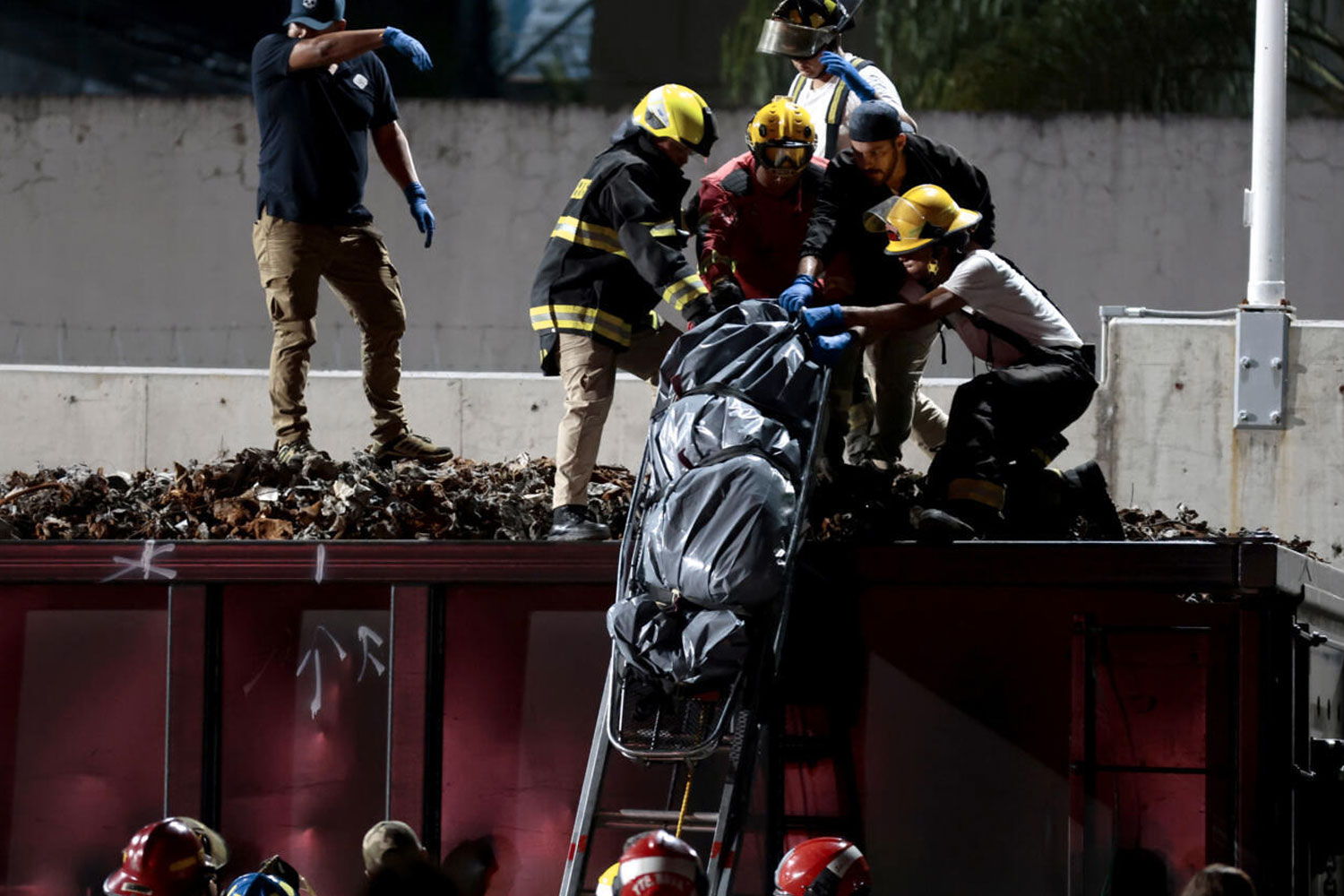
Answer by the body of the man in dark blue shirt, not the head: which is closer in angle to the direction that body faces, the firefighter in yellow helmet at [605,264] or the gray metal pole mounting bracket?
the firefighter in yellow helmet

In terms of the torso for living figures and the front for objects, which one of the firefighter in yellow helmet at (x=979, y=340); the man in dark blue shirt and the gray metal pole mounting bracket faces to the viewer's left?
the firefighter in yellow helmet

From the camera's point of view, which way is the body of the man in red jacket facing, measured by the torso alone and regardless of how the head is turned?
toward the camera

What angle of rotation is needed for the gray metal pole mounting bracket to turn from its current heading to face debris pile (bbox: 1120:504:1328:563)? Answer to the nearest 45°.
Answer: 0° — it already faces it

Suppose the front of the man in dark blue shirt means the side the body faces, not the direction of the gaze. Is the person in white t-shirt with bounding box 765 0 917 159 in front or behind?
in front

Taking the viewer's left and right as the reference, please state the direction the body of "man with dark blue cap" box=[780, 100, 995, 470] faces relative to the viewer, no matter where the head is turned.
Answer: facing the viewer and to the left of the viewer

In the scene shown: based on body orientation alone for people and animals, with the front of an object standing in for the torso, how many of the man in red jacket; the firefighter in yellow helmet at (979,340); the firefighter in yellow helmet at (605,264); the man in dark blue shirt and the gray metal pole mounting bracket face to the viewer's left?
1

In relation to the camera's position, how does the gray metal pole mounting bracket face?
facing the viewer

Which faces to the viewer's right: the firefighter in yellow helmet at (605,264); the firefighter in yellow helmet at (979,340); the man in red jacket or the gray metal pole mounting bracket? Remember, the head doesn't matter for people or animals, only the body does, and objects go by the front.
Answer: the firefighter in yellow helmet at (605,264)

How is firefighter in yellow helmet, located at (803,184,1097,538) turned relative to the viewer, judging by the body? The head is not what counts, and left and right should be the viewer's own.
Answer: facing to the left of the viewer

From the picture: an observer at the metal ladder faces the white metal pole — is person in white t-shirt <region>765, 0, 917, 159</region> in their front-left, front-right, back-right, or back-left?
front-left

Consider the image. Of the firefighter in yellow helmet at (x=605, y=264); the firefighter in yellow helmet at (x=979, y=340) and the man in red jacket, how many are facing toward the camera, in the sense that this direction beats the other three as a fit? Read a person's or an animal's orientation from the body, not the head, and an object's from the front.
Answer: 1

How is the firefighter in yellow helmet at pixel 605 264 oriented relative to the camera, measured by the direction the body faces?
to the viewer's right

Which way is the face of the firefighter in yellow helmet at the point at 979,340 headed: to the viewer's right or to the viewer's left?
to the viewer's left

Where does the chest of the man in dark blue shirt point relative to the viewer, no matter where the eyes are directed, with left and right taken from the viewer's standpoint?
facing the viewer and to the right of the viewer
